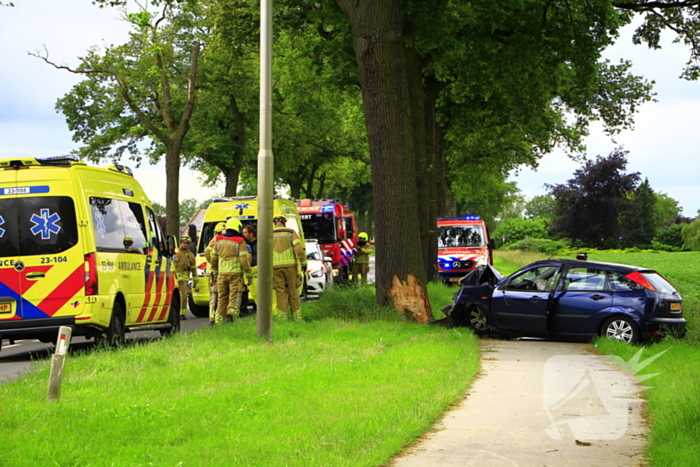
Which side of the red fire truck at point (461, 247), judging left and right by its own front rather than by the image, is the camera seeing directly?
front

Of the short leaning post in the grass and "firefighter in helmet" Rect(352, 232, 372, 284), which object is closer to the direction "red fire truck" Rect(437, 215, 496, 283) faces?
the short leaning post in the grass

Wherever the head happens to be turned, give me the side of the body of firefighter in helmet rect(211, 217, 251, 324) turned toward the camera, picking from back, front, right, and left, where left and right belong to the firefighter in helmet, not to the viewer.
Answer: back

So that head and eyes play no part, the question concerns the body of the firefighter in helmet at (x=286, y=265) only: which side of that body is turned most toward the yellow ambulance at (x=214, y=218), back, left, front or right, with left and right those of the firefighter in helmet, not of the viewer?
front

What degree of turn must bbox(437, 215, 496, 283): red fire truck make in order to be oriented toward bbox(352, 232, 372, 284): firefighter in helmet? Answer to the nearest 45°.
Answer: approximately 45° to its right

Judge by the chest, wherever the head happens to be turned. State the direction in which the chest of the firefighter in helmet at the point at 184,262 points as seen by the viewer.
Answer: toward the camera

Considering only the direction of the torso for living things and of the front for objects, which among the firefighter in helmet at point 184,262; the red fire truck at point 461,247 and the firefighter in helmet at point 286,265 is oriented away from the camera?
the firefighter in helmet at point 286,265

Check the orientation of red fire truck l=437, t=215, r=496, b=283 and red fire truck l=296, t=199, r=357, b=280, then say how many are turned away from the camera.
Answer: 0

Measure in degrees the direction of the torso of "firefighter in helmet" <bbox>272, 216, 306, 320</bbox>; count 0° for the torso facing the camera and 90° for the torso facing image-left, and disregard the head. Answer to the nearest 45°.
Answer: approximately 180°

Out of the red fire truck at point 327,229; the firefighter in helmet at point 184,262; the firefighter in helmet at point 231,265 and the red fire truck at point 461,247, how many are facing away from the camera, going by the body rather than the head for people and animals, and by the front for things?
1

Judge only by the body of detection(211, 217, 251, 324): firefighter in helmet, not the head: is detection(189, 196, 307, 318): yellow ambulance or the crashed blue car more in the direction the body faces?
the yellow ambulance
